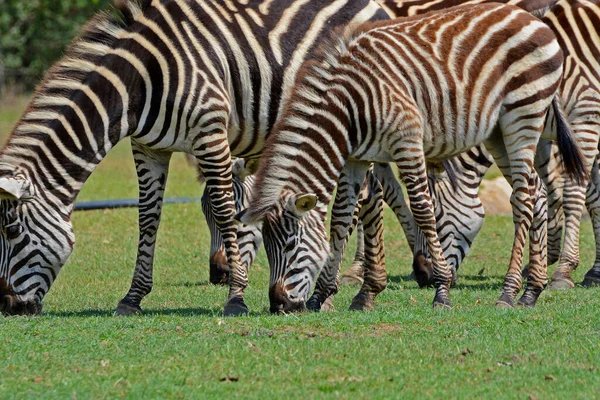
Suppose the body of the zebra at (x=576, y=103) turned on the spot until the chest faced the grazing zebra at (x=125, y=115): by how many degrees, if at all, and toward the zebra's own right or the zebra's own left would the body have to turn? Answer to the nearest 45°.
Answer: approximately 45° to the zebra's own left

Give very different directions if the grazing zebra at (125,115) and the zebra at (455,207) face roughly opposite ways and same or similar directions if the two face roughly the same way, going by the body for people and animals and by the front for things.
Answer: same or similar directions

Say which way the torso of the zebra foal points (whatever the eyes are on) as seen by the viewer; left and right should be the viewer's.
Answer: facing to the left of the viewer

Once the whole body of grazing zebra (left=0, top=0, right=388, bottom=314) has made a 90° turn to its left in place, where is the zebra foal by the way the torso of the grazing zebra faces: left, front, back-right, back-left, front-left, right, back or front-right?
left

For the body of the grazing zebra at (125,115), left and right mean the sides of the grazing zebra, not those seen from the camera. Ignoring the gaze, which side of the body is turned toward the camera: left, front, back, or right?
left

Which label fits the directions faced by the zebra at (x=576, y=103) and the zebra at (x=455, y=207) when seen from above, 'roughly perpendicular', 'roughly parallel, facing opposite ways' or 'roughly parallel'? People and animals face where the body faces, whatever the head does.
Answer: roughly parallel

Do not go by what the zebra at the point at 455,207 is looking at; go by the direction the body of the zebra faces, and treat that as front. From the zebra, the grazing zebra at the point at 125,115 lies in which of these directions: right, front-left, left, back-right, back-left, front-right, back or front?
front-left

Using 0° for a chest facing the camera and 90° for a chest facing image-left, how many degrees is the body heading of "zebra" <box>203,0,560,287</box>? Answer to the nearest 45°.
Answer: approximately 90°

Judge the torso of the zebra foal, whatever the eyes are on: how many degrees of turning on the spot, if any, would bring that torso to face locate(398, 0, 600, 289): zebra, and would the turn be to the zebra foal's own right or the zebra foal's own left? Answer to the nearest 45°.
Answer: approximately 135° to the zebra foal's own right

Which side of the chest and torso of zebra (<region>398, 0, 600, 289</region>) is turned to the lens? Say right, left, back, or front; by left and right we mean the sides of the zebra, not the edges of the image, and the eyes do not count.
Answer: left
